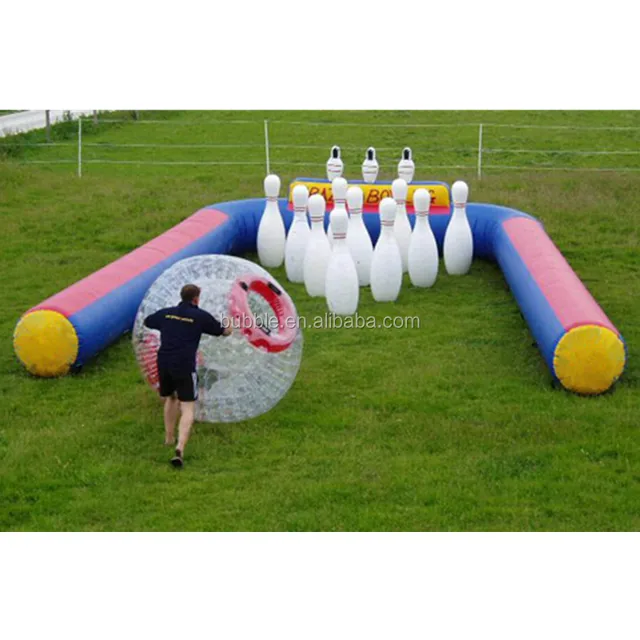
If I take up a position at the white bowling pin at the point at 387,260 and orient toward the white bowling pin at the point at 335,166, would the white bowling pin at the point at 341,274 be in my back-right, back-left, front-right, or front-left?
back-left

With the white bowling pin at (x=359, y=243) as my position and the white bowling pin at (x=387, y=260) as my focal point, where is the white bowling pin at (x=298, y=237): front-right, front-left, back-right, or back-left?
back-right

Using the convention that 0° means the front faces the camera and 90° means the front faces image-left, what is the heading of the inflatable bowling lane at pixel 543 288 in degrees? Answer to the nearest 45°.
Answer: approximately 0°
